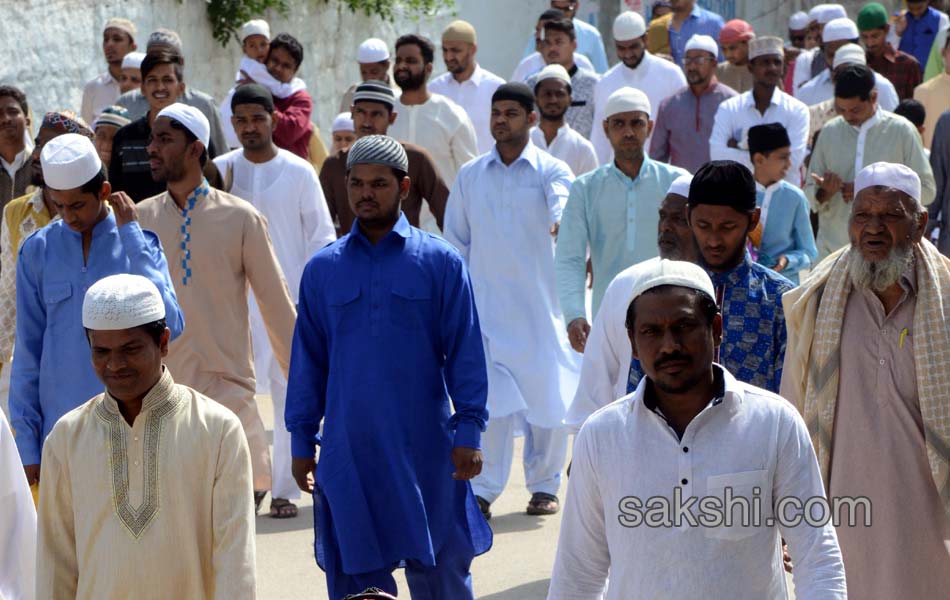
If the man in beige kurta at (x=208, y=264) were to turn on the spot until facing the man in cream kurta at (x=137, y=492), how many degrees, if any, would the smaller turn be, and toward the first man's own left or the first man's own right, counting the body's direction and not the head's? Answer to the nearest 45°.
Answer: approximately 45° to the first man's own left

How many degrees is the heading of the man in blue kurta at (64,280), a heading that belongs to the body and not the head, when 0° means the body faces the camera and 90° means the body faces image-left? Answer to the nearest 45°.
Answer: approximately 0°

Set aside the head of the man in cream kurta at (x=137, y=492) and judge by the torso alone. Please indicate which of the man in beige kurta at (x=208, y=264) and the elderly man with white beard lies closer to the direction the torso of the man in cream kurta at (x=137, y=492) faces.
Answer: the elderly man with white beard

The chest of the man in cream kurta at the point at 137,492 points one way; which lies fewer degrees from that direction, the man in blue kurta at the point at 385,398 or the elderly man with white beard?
the elderly man with white beard

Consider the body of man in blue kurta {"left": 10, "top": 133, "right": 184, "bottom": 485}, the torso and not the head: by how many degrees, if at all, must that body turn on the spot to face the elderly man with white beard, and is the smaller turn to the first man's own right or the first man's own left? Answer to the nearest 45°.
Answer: approximately 45° to the first man's own left

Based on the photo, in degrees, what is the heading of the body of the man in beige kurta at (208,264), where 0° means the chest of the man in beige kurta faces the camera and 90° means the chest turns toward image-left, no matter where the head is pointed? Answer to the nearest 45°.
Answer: approximately 45°

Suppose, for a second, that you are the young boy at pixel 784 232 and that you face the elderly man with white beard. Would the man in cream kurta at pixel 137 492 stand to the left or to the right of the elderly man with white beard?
right

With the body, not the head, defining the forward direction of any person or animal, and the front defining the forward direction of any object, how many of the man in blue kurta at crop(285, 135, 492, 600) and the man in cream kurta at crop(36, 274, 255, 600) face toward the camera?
2

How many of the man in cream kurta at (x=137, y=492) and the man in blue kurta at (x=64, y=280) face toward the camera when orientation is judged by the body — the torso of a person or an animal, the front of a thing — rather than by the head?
2
